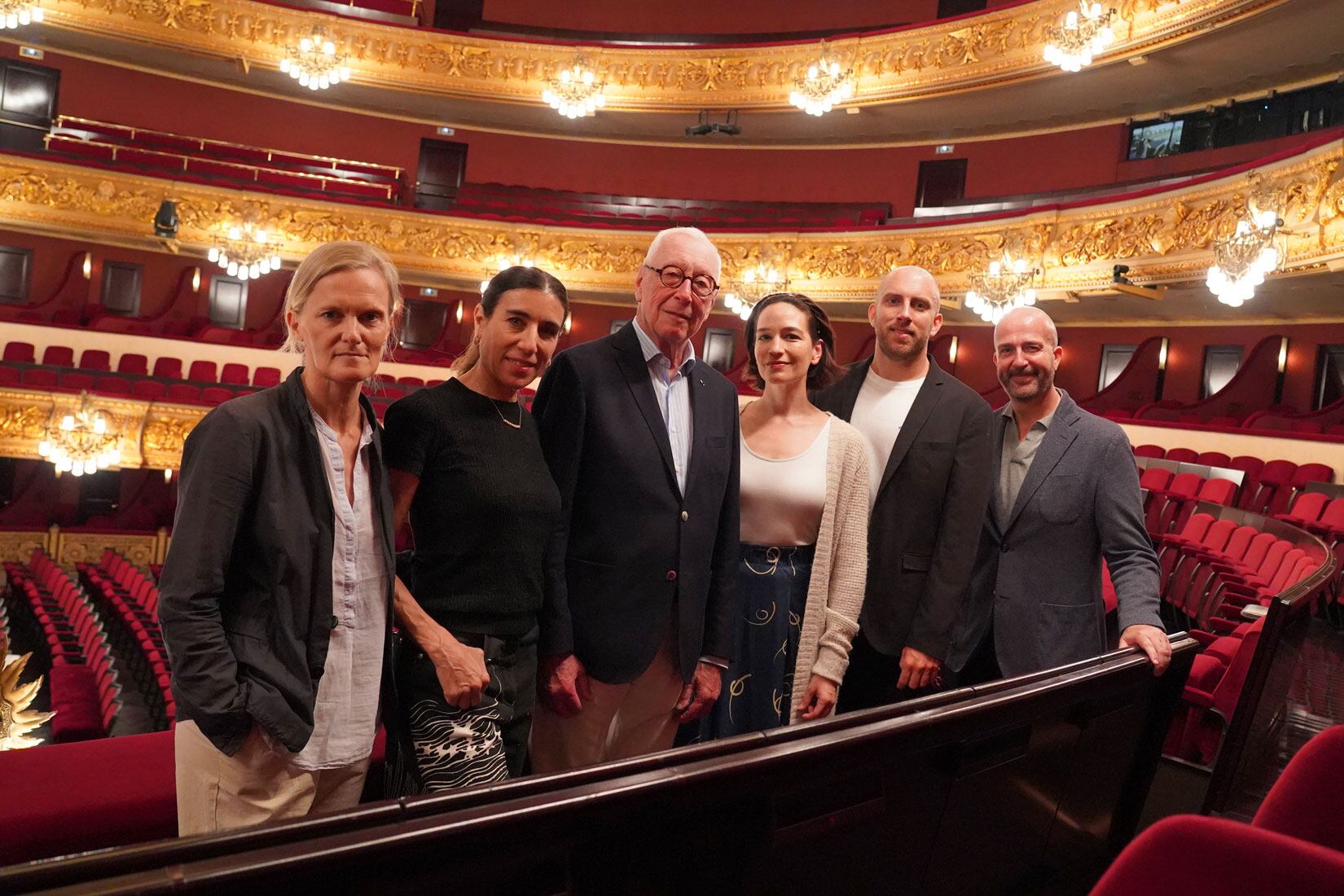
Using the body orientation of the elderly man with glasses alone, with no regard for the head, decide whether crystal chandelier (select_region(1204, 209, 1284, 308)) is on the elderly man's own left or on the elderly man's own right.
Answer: on the elderly man's own left

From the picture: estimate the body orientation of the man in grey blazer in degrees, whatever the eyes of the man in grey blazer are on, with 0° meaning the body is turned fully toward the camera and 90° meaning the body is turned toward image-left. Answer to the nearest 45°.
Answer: approximately 45°

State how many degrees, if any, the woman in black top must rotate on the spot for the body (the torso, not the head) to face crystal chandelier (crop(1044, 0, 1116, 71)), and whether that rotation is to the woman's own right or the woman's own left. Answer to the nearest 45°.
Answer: approximately 90° to the woman's own left

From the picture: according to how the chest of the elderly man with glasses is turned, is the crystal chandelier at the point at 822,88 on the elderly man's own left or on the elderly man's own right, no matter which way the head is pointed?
on the elderly man's own left

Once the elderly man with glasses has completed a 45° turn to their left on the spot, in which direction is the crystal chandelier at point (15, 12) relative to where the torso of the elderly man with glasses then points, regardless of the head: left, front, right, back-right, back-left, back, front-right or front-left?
back-left

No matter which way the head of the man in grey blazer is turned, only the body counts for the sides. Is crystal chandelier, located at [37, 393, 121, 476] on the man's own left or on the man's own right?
on the man's own right

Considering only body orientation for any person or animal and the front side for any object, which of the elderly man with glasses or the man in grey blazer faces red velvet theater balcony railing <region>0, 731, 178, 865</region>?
the man in grey blazer

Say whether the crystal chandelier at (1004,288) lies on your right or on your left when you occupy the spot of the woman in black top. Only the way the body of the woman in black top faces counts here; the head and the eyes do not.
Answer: on your left
